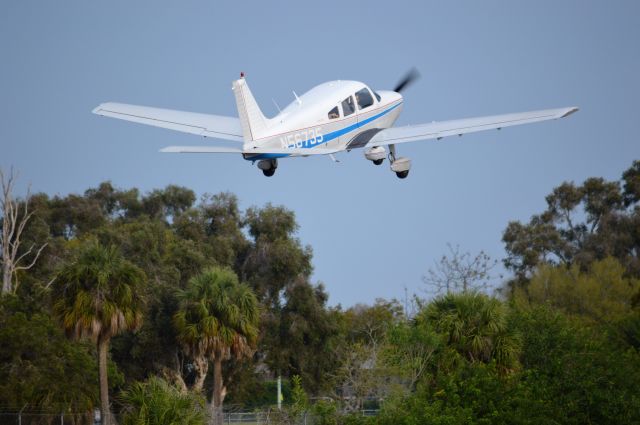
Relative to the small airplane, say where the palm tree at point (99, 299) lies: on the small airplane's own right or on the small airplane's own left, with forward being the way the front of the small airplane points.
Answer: on the small airplane's own left

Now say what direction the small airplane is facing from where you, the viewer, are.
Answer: facing away from the viewer and to the right of the viewer
